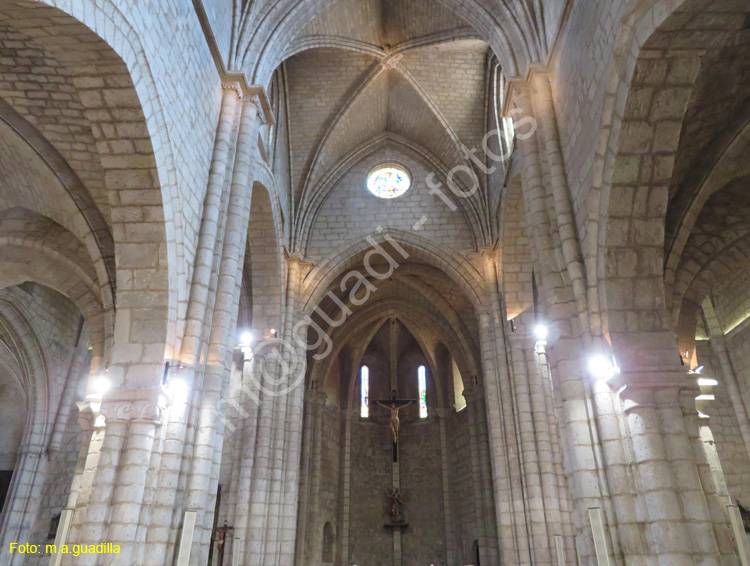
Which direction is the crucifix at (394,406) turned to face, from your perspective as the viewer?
facing the viewer

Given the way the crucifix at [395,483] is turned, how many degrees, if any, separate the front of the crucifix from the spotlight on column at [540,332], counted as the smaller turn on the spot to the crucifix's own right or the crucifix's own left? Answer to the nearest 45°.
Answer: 0° — it already faces it

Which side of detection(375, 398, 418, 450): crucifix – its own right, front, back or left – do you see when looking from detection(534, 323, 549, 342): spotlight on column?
front

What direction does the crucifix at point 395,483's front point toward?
toward the camera

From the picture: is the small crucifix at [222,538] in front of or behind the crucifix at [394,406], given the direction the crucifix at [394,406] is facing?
in front

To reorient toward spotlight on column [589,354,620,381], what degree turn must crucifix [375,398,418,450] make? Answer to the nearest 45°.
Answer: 0° — it already faces it
